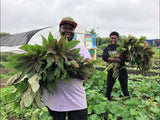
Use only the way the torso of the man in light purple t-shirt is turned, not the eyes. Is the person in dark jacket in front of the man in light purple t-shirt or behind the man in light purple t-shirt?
behind

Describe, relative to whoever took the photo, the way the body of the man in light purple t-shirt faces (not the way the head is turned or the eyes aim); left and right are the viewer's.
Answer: facing the viewer
